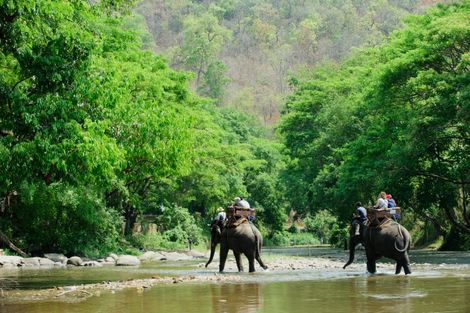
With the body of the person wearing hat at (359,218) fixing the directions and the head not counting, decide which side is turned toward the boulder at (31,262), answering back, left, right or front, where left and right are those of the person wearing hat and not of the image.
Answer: front

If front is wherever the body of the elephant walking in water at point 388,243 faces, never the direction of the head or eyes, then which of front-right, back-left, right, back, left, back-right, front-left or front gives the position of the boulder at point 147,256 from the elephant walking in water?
front

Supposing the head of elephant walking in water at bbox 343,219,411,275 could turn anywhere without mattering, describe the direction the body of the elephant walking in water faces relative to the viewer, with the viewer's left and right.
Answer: facing away from the viewer and to the left of the viewer

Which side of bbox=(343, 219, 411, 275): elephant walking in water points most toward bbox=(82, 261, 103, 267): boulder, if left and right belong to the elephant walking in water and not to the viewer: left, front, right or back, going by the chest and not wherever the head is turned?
front

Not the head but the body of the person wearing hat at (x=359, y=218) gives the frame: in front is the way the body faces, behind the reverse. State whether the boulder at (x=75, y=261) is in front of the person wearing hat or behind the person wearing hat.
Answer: in front

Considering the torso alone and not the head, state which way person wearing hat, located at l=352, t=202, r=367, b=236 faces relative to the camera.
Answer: to the viewer's left

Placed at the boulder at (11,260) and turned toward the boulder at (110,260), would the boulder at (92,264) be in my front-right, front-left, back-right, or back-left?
front-right
